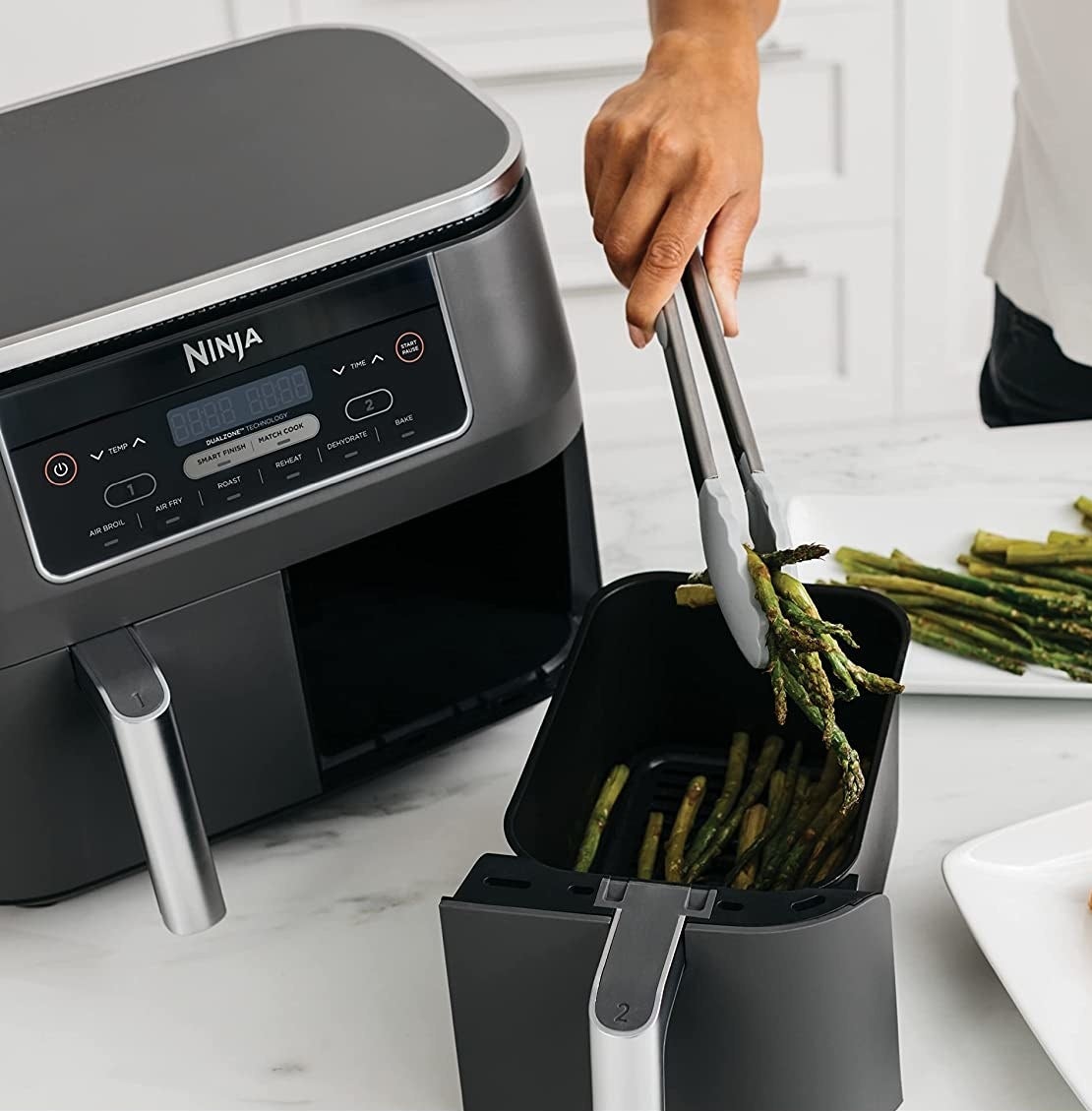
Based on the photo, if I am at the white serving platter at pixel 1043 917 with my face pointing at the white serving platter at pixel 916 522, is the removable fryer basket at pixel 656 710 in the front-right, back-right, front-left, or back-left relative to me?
front-left

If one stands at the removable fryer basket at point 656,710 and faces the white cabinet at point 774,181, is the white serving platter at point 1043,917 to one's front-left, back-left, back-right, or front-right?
back-right

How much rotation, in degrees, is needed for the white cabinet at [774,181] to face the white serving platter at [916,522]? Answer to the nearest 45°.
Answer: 0° — it already faces it

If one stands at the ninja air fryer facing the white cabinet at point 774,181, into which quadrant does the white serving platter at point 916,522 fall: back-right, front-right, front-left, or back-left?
front-right

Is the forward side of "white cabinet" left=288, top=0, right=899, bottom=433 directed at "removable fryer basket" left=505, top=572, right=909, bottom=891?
yes

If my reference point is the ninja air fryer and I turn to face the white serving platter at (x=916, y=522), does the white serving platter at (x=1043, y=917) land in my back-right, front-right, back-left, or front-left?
front-right

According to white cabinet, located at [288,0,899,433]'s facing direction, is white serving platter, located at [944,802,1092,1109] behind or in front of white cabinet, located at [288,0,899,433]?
in front

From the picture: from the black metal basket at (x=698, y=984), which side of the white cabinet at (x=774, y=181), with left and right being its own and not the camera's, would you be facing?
front

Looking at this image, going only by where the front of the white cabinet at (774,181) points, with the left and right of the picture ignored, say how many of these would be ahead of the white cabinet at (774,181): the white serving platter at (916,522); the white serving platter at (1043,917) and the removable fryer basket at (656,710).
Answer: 3

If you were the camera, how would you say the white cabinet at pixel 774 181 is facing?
facing the viewer
